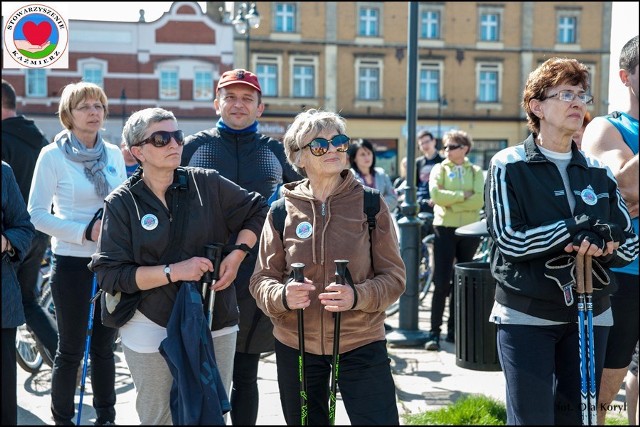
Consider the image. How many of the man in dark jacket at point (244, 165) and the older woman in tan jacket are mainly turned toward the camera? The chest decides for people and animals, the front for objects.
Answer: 2

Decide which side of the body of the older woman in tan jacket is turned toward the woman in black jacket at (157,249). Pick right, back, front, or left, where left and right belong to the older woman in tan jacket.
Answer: right

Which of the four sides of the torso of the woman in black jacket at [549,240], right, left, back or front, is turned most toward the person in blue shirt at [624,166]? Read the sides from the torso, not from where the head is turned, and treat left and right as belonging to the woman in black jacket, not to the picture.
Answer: left

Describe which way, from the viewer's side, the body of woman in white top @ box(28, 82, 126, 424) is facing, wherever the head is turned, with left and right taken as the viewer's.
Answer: facing the viewer and to the right of the viewer

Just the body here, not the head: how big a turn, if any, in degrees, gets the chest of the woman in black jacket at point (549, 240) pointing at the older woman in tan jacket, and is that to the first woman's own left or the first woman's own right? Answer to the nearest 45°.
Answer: approximately 135° to the first woman's own right

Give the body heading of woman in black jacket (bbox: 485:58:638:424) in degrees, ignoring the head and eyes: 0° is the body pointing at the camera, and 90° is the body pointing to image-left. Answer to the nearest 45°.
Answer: approximately 315°

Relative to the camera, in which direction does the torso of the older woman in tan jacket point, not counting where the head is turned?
toward the camera

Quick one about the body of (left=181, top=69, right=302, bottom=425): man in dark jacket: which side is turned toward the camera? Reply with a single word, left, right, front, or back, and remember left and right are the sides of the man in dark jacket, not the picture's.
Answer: front

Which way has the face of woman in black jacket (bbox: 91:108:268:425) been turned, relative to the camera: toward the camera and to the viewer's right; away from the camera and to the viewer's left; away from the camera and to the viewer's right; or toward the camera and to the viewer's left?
toward the camera and to the viewer's right

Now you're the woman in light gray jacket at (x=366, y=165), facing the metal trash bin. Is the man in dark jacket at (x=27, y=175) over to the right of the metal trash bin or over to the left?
right

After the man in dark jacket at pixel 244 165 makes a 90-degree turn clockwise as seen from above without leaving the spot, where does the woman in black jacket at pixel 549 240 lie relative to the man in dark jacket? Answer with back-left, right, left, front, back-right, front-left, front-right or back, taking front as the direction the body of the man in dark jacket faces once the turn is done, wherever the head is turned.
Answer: back-left
